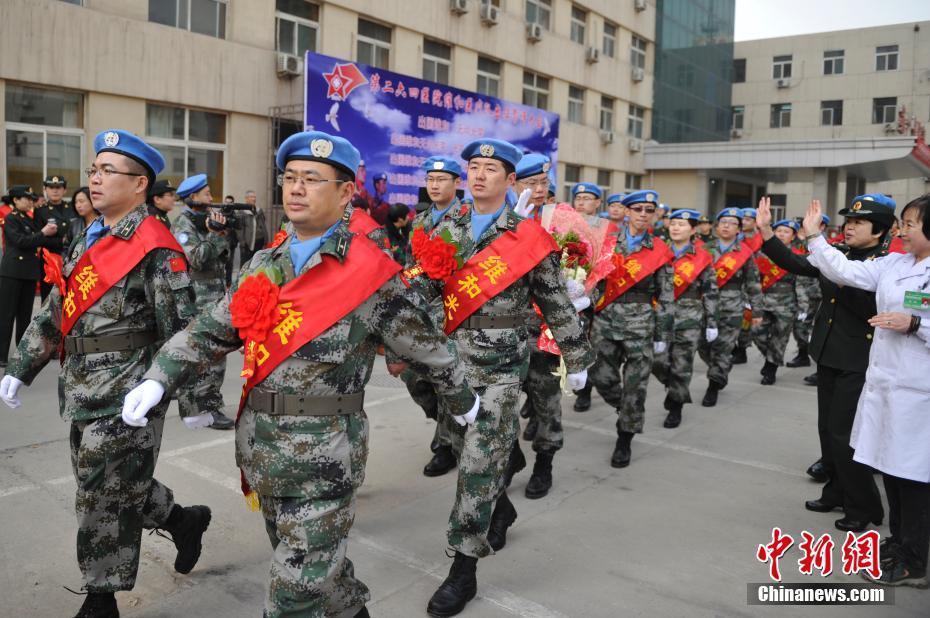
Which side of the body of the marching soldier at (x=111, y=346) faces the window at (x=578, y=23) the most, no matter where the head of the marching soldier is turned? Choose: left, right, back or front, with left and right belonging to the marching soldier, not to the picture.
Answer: back

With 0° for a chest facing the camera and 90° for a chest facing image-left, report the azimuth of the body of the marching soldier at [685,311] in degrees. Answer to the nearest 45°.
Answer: approximately 45°

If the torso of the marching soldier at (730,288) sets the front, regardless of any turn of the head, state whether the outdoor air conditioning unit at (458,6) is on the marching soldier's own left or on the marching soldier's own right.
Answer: on the marching soldier's own right

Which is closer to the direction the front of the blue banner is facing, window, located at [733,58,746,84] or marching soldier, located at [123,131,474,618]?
the marching soldier

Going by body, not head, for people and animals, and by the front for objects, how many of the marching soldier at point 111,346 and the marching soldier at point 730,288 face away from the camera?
0

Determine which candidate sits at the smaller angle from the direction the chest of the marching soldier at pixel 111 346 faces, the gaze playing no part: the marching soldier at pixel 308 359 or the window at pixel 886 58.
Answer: the marching soldier

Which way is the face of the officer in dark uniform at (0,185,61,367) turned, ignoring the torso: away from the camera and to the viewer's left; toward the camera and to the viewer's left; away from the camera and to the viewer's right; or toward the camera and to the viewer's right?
toward the camera and to the viewer's right

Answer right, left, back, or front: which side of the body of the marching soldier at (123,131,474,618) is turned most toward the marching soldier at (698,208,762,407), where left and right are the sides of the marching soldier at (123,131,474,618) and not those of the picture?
back

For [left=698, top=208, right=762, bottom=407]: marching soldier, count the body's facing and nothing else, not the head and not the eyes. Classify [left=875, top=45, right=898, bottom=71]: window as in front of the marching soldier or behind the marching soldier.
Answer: behind

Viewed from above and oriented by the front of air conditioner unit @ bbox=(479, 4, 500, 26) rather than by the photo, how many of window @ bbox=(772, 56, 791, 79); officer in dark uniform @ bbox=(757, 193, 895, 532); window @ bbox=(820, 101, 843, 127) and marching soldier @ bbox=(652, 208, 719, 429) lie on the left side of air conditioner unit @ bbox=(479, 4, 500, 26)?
2

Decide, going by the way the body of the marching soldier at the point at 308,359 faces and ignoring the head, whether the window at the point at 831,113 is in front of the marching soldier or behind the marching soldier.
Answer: behind

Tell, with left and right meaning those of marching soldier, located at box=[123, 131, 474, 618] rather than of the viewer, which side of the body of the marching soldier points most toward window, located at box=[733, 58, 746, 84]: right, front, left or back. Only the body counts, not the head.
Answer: back
